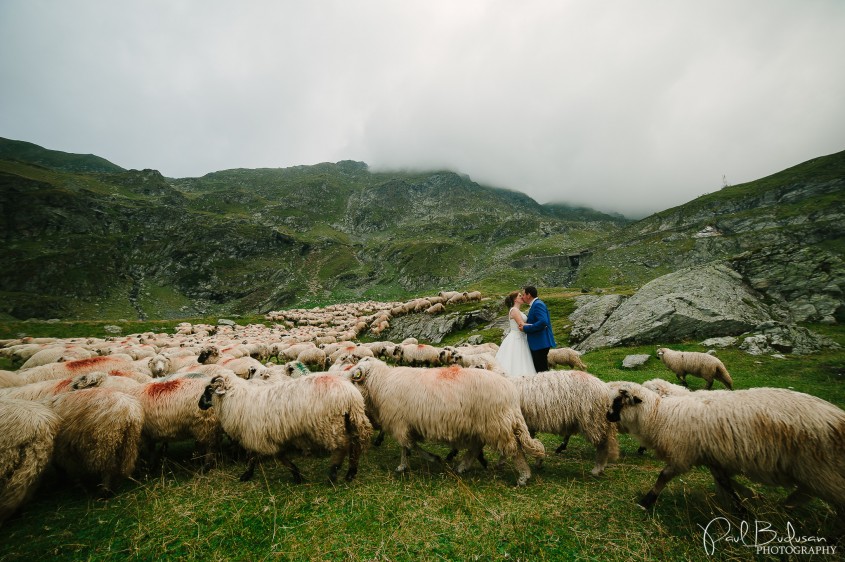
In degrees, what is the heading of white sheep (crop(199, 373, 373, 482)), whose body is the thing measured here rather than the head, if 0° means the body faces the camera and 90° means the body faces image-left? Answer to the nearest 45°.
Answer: approximately 90°

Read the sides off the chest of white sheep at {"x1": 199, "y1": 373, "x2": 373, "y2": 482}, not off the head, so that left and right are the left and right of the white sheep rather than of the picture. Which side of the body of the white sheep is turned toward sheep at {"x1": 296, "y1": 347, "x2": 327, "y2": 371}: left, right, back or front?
right

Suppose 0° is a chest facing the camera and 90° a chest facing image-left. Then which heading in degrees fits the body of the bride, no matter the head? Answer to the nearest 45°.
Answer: approximately 270°

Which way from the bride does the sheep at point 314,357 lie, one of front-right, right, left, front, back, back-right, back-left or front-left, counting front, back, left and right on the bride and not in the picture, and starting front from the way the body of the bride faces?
back-left

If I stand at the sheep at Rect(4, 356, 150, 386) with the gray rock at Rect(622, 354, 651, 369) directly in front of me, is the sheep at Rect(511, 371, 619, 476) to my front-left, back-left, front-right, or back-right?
front-right

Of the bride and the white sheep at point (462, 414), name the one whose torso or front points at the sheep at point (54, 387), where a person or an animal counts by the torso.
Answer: the white sheep

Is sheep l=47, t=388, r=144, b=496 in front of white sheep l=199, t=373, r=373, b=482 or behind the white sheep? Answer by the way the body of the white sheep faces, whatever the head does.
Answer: in front

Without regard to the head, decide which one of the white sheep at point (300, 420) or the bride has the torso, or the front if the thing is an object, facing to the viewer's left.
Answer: the white sheep

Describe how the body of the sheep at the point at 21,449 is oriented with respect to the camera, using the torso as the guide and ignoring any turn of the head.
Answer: to the viewer's left

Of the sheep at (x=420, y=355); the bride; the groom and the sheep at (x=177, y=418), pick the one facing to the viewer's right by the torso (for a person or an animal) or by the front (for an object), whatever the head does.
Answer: the bride

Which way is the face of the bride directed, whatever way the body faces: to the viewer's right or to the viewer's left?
to the viewer's right

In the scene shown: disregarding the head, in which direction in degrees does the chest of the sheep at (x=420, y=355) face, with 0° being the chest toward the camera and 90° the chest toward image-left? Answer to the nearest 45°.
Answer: approximately 90°

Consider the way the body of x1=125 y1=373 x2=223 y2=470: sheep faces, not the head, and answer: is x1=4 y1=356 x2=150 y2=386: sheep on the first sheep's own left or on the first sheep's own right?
on the first sheep's own right

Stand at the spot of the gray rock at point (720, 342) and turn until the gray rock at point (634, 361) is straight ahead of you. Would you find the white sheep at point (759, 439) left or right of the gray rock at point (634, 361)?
left
